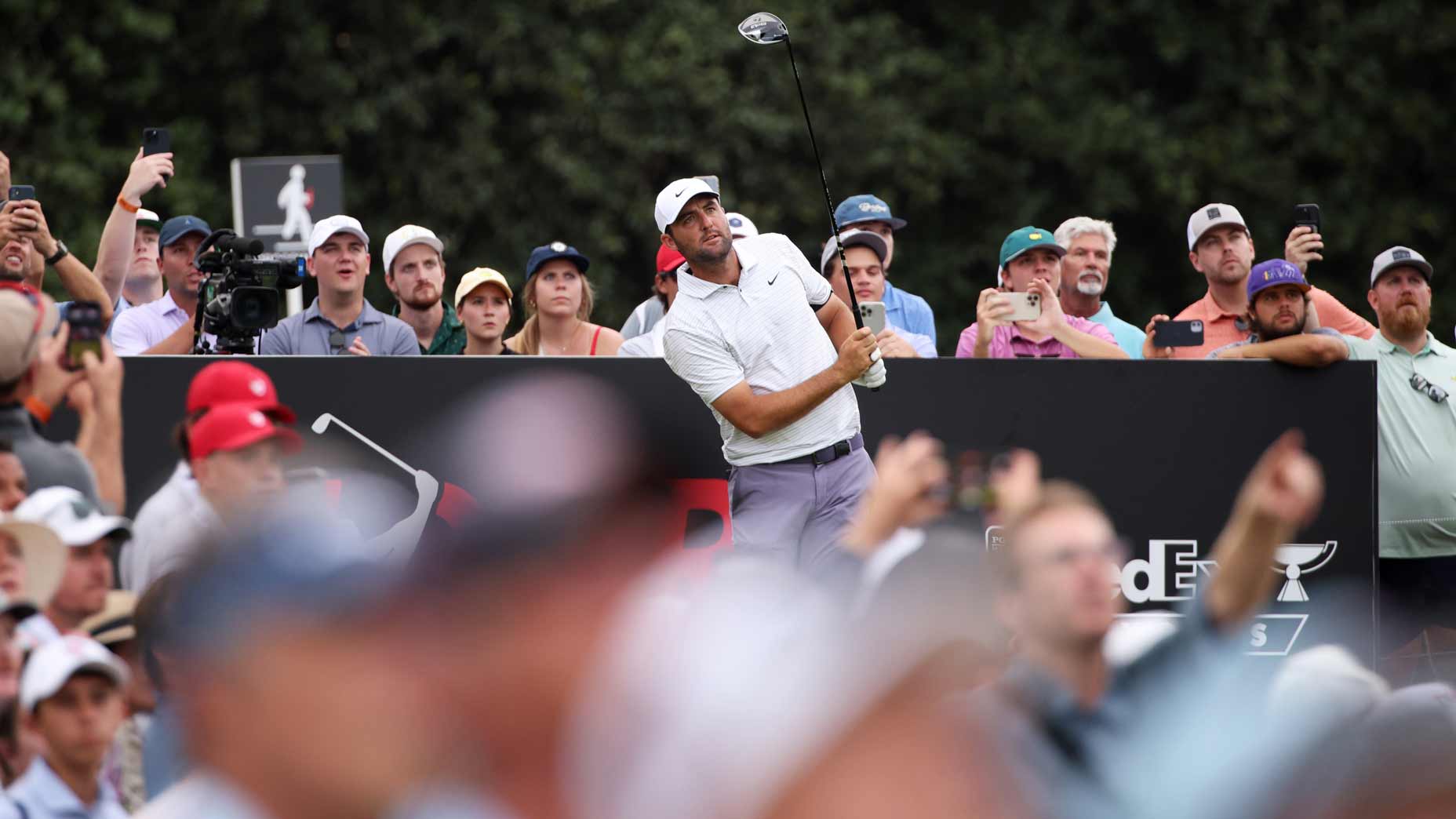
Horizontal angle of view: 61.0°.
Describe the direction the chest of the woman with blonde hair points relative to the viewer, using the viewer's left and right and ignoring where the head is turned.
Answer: facing the viewer

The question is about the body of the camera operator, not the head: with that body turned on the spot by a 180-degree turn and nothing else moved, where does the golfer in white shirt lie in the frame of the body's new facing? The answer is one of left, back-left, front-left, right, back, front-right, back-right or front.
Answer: back

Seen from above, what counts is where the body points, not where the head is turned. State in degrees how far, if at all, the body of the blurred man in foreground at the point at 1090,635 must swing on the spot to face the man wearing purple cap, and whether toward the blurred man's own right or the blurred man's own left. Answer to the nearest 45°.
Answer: approximately 135° to the blurred man's own left

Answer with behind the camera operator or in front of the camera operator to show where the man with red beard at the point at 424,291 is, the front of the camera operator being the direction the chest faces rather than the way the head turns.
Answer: in front

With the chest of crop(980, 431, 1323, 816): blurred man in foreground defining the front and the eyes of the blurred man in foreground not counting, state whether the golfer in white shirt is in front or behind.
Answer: behind

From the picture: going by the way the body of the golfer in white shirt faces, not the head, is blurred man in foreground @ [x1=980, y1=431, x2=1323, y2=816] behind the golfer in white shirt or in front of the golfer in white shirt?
in front

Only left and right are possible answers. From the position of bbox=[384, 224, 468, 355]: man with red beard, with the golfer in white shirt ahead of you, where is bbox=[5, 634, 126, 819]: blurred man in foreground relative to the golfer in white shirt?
right

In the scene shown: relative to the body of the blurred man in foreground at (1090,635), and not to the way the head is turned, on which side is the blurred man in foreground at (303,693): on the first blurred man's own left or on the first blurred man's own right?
on the first blurred man's own right

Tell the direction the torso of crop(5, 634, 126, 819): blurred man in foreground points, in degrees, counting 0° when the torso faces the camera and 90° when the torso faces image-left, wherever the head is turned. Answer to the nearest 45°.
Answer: approximately 315°
